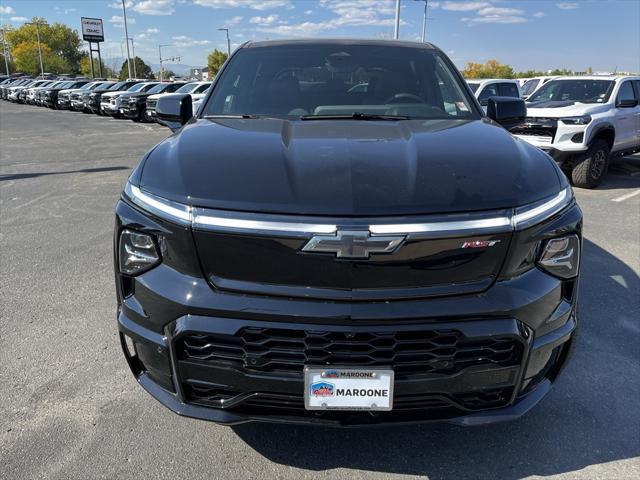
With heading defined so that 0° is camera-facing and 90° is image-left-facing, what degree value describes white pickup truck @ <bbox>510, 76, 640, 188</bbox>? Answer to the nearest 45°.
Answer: approximately 45°

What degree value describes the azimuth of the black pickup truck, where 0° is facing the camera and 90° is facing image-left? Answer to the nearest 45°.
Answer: approximately 0°

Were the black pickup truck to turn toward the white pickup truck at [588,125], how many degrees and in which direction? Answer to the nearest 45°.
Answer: approximately 135° to its left

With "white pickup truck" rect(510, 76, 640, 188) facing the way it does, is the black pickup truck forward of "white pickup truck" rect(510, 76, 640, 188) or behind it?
forward

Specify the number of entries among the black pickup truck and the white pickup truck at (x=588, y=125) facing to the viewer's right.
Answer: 0
